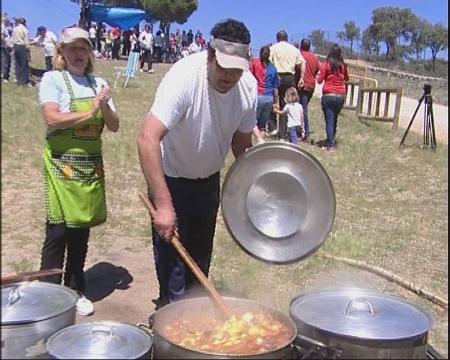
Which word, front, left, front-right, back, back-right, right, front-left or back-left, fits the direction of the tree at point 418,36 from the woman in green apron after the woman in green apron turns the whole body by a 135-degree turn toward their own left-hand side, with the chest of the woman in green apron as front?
front-right

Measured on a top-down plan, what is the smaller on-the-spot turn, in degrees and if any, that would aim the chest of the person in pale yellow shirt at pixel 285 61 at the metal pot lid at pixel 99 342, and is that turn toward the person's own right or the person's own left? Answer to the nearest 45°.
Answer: approximately 180°

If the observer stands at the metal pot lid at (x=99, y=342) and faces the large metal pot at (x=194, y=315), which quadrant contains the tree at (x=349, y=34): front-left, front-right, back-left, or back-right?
front-left

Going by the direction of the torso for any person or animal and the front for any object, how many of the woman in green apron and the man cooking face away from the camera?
0

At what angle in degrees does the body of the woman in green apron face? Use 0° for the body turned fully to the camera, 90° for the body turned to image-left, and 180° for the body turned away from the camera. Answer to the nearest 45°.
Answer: approximately 315°

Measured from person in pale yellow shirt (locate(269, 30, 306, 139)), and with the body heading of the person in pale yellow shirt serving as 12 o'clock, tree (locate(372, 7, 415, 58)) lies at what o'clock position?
The tree is roughly at 1 o'clock from the person in pale yellow shirt.

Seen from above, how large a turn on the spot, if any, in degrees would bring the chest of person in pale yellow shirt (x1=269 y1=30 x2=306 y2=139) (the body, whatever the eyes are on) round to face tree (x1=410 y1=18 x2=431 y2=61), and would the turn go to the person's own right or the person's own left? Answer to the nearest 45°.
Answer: approximately 45° to the person's own right

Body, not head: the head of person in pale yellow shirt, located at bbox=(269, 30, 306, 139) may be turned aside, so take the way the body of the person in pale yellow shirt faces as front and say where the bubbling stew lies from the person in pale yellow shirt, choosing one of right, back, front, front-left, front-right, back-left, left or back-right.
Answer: back

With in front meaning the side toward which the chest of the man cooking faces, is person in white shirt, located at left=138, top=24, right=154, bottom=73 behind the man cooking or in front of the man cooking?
behind

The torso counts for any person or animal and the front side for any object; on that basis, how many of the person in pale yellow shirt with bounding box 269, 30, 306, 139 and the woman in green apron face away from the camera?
1

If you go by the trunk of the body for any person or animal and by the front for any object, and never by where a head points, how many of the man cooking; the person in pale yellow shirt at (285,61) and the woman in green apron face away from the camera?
1

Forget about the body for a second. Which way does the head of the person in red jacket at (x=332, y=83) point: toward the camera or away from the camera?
away from the camera

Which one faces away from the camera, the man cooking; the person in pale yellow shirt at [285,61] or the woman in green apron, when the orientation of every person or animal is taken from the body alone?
the person in pale yellow shirt

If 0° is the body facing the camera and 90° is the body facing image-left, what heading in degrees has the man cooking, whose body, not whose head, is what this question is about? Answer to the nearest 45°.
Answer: approximately 315°

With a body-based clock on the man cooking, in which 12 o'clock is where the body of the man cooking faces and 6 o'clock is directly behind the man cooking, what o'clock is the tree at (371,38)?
The tree is roughly at 8 o'clock from the man cooking.

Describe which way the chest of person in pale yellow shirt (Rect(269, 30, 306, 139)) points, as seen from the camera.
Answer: away from the camera
